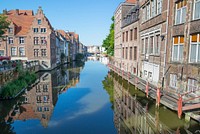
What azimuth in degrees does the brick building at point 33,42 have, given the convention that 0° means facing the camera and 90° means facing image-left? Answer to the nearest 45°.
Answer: approximately 0°

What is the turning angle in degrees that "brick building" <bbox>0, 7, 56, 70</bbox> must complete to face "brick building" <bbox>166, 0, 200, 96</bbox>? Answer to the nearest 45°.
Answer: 0° — it already faces it
